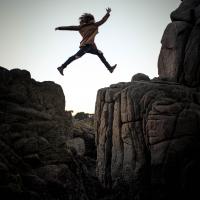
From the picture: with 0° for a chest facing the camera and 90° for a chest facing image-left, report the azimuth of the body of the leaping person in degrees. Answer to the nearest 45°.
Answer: approximately 225°

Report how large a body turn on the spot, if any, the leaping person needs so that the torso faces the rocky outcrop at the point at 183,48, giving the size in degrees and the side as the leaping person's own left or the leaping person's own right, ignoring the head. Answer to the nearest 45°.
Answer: approximately 45° to the leaping person's own right
